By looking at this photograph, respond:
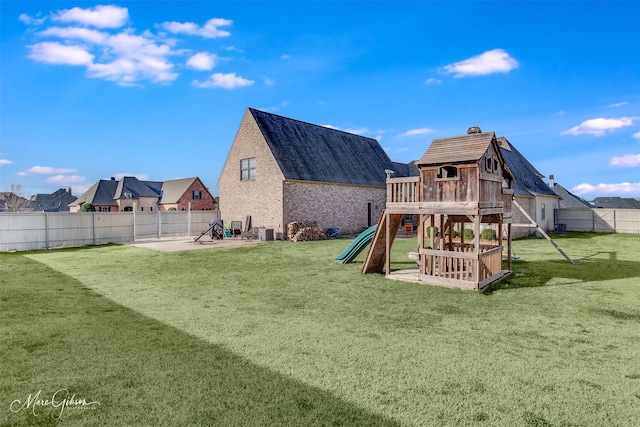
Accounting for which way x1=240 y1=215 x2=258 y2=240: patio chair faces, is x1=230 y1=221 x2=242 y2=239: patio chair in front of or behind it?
in front

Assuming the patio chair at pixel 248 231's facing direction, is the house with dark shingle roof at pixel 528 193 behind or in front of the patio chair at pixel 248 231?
behind

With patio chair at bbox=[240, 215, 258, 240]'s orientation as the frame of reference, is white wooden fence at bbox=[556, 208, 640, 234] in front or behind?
behind
